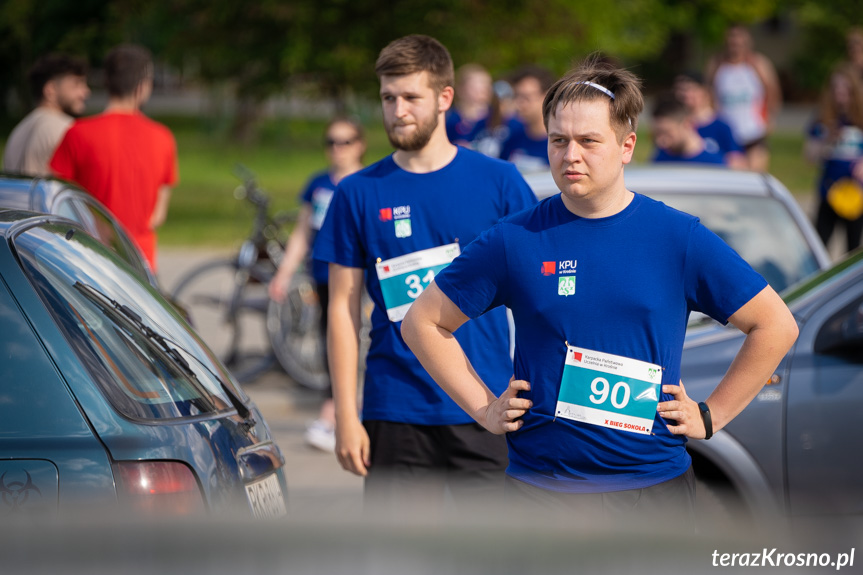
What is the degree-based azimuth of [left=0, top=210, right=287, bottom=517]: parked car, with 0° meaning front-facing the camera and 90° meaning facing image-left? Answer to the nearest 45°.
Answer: approximately 135°

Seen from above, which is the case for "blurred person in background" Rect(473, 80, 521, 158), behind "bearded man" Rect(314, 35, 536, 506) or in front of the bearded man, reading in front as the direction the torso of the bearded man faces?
behind

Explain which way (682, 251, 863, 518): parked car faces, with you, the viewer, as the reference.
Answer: facing to the left of the viewer

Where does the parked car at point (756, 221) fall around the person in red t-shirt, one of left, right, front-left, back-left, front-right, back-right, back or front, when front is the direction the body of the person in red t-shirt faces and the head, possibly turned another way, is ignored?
back-right

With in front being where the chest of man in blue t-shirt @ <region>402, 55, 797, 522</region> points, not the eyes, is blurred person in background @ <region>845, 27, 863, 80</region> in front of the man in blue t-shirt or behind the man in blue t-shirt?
behind

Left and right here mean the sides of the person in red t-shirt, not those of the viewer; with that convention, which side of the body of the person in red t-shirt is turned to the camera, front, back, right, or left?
back

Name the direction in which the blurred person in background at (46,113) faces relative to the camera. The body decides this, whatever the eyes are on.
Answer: to the viewer's right

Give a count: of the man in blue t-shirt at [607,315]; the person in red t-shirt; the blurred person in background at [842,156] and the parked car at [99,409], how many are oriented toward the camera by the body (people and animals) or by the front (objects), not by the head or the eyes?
2

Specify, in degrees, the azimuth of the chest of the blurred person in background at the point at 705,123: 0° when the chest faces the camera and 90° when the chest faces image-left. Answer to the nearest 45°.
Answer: approximately 45°

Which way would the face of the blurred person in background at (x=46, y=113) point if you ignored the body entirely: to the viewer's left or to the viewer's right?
to the viewer's right
